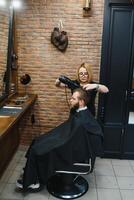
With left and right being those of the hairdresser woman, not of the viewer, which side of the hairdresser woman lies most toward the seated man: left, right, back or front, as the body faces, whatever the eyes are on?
front

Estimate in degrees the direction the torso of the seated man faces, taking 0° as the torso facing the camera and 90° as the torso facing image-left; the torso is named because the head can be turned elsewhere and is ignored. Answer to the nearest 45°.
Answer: approximately 90°

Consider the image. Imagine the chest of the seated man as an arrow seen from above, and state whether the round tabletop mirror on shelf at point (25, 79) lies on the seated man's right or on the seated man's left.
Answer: on the seated man's right

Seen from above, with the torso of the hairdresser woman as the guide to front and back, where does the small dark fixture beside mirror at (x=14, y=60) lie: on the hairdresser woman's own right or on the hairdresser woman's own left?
on the hairdresser woman's own right

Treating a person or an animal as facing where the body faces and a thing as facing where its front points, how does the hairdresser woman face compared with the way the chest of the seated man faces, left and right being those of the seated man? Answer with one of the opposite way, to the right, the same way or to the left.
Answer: to the left

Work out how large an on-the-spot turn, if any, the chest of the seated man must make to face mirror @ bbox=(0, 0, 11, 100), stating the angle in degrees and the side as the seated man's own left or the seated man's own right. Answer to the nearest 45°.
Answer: approximately 45° to the seated man's own right
